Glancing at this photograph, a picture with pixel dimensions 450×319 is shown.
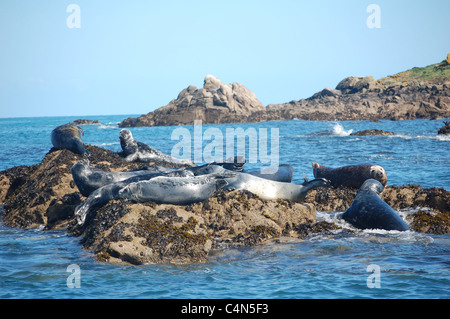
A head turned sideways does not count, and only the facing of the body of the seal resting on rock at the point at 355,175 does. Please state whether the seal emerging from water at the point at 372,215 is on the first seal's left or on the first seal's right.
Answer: on the first seal's right

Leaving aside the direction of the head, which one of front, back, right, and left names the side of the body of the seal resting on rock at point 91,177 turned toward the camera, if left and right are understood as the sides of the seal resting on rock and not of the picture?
left

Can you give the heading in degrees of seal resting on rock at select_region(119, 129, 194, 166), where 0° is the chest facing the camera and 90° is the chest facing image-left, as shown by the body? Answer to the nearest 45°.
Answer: approximately 90°
